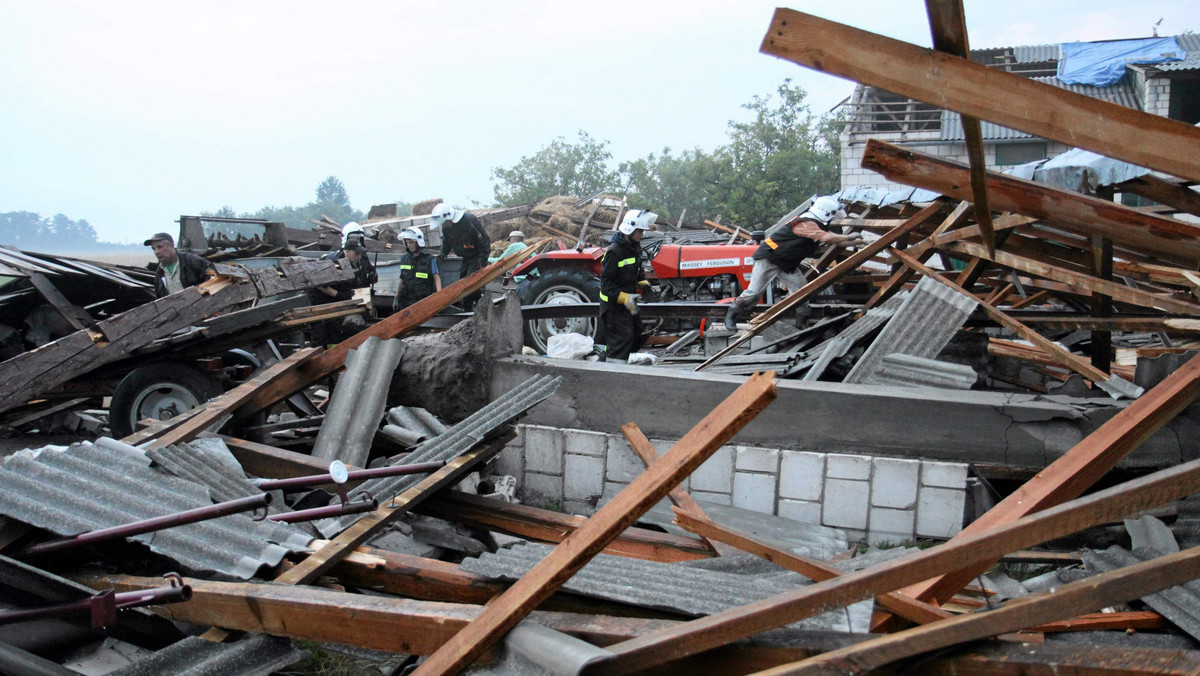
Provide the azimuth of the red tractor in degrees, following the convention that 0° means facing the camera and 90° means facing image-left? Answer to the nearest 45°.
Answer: approximately 270°

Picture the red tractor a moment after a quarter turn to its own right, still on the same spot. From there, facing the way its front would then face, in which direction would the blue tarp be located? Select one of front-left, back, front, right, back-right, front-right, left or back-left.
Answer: back-left

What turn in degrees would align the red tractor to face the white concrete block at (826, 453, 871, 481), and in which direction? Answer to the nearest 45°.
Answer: approximately 90° to its right

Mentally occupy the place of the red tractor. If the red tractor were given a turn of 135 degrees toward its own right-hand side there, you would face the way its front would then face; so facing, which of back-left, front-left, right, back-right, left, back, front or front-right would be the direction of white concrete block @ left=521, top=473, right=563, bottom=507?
front-left

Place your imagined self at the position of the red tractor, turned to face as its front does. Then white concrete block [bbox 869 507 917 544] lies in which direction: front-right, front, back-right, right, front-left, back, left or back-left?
right

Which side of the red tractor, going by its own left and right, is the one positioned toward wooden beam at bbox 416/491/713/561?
right

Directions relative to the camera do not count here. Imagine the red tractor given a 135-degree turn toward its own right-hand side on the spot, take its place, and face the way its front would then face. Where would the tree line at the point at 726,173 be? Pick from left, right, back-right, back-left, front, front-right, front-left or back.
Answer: back-right

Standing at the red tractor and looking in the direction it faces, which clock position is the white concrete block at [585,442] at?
The white concrete block is roughly at 3 o'clock from the red tractor.

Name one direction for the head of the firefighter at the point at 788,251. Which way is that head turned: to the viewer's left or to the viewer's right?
to the viewer's right

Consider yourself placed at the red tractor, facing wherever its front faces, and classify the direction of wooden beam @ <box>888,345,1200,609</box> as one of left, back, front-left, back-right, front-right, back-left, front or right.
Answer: right

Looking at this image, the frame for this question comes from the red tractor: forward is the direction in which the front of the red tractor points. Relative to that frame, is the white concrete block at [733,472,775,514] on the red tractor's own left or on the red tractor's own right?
on the red tractor's own right

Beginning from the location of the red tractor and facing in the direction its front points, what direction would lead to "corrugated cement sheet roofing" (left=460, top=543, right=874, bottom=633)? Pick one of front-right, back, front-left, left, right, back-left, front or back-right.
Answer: right
